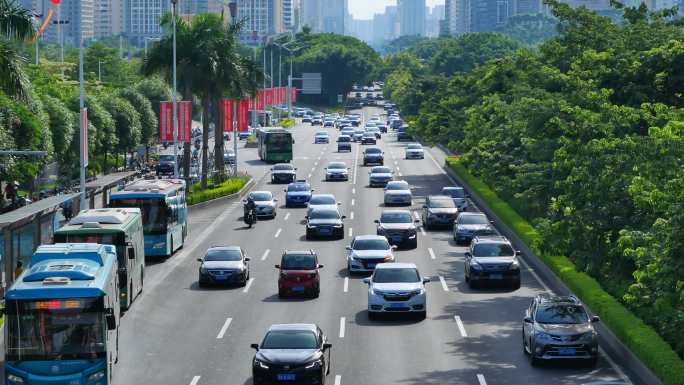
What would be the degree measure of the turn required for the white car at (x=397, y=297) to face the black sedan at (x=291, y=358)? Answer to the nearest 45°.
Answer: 0° — it already faces it

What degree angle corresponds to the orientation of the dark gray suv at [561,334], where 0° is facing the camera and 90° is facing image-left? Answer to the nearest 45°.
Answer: approximately 0°

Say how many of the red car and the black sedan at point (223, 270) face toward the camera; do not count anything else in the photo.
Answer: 2

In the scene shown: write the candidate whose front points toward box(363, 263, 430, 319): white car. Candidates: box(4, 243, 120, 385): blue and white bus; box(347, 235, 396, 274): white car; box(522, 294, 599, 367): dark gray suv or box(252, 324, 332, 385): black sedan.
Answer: box(347, 235, 396, 274): white car

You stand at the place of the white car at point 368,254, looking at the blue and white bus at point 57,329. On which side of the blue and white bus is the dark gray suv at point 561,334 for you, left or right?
left
